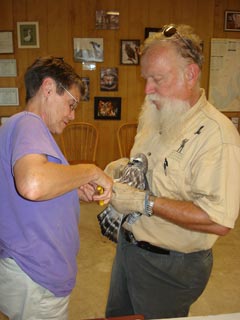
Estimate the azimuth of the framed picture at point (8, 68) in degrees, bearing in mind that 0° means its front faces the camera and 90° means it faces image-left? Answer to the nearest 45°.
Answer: approximately 0°

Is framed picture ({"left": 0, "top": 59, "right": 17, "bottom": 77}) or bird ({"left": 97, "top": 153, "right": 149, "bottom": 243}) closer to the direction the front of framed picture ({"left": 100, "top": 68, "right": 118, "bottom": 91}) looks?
the bird

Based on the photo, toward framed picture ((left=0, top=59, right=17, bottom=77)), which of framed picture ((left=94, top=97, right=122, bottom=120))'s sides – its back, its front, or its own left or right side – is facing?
right

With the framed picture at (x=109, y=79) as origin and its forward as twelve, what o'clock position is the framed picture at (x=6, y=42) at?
the framed picture at (x=6, y=42) is roughly at 3 o'clock from the framed picture at (x=109, y=79).

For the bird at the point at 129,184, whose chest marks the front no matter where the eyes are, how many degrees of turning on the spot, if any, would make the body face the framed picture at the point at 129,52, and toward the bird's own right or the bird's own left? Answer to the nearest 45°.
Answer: approximately 135° to the bird's own right

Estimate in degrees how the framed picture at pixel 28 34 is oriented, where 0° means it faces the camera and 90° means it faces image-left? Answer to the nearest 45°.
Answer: approximately 0°
